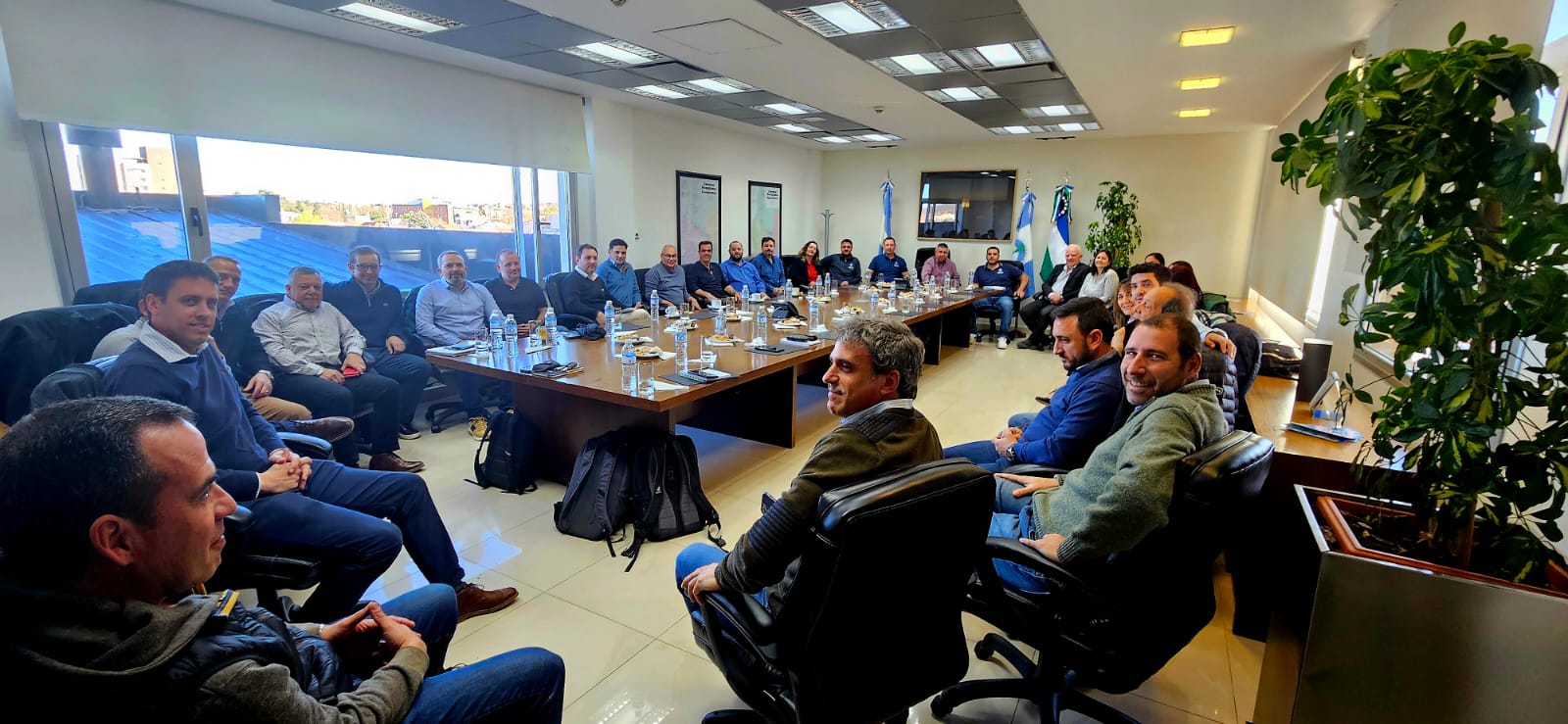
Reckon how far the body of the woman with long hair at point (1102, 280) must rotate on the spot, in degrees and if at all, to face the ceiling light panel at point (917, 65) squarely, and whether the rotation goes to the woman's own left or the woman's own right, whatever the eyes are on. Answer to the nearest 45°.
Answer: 0° — they already face it

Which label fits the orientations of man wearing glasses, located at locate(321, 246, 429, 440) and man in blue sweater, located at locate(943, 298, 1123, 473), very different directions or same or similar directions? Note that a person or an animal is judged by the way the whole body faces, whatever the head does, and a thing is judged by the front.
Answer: very different directions

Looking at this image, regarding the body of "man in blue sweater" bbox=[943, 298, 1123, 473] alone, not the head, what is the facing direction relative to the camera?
to the viewer's left

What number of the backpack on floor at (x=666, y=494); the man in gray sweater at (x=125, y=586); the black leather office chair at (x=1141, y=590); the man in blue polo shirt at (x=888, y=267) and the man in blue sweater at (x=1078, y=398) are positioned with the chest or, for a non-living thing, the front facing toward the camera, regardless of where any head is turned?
1

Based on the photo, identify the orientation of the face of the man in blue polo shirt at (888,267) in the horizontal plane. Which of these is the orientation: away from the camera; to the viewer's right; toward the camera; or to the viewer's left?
toward the camera

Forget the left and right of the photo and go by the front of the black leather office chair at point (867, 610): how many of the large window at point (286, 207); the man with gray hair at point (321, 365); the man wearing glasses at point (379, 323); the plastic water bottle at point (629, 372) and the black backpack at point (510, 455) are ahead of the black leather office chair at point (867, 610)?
5

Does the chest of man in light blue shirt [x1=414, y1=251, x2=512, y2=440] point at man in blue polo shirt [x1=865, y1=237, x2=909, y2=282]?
no

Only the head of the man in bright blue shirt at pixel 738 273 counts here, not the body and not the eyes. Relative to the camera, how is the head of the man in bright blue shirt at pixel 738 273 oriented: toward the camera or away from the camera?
toward the camera

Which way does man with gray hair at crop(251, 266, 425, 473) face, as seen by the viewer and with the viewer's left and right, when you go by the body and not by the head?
facing the viewer and to the right of the viewer

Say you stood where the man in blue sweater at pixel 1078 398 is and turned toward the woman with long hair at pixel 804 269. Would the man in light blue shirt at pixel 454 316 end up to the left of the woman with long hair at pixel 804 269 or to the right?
left

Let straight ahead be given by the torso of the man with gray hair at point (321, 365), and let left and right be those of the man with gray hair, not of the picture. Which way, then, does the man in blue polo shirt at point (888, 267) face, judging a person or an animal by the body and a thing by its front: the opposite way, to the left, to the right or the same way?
to the right

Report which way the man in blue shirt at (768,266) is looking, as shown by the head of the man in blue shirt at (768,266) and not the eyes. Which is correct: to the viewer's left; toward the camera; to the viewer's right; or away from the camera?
toward the camera

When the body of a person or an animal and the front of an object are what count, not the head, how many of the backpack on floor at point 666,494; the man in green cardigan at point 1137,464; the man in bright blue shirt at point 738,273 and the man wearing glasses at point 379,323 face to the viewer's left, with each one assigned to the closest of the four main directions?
1

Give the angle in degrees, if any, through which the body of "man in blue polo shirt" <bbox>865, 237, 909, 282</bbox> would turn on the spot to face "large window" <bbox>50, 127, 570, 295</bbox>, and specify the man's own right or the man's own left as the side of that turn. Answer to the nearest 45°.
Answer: approximately 45° to the man's own right

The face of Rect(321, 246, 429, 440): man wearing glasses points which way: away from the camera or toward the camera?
toward the camera

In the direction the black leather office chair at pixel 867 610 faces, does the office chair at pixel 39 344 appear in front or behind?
in front

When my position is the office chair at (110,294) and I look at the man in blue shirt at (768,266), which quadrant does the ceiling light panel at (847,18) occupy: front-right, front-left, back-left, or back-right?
front-right

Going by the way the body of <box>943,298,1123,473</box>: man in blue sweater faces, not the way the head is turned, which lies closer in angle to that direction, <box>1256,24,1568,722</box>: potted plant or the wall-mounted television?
the wall-mounted television

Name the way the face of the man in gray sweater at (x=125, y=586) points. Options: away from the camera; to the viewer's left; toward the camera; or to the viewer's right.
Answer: to the viewer's right
